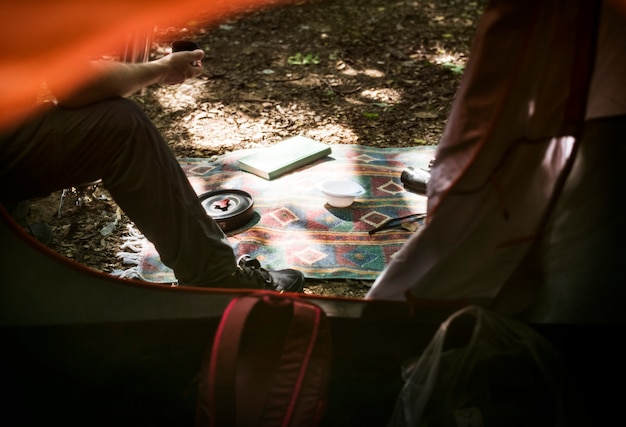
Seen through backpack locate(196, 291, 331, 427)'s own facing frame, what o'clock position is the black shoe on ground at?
The black shoe on ground is roughly at 12 o'clock from the backpack.

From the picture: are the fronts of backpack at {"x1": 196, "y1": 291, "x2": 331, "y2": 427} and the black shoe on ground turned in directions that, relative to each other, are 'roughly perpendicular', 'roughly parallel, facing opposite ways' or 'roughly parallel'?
roughly perpendicular

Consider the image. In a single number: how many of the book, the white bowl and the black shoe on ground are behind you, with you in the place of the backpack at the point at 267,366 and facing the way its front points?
0

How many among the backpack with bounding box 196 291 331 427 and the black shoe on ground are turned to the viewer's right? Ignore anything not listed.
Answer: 1

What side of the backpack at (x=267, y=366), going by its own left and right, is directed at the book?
front

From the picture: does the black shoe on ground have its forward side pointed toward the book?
no

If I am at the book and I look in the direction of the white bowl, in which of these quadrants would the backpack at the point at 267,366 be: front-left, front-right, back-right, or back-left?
front-right

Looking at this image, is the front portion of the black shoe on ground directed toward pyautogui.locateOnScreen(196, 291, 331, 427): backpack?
no

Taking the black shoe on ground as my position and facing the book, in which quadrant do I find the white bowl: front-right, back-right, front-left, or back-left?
front-right

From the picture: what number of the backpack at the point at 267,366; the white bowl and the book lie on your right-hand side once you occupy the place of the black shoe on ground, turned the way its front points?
1

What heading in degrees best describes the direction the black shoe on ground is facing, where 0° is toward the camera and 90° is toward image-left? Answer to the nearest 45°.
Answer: approximately 270°

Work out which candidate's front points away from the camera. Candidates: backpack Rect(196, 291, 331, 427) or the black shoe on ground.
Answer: the backpack

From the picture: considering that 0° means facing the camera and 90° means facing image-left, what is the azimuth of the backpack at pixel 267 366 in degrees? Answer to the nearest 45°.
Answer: approximately 180°

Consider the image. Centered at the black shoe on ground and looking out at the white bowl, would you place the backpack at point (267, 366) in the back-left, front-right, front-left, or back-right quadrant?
back-right

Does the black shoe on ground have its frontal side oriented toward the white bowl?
no
